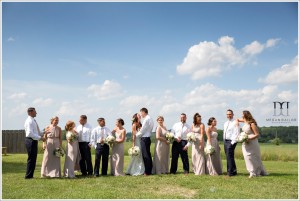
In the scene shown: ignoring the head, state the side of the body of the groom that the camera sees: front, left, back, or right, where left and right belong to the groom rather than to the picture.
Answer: left

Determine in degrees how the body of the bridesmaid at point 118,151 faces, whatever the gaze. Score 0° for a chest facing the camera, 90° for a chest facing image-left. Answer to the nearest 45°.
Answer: approximately 45°

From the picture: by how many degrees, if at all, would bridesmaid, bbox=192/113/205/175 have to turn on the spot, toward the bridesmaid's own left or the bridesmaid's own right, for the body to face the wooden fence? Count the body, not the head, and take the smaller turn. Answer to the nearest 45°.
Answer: approximately 90° to the bridesmaid's own right

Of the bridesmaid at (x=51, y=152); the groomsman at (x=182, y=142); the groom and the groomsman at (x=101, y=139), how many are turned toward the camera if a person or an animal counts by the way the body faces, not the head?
3

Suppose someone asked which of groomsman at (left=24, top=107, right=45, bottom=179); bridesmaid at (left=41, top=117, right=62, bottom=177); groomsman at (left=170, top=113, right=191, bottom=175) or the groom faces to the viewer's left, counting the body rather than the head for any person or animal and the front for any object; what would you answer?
the groom

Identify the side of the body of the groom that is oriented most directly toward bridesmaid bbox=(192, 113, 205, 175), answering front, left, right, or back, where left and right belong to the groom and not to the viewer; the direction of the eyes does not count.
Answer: back

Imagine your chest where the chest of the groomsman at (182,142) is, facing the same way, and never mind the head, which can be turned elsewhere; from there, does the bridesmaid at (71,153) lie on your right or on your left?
on your right

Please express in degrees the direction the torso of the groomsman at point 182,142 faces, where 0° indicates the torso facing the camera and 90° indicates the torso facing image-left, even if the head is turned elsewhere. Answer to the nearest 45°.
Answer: approximately 0°
